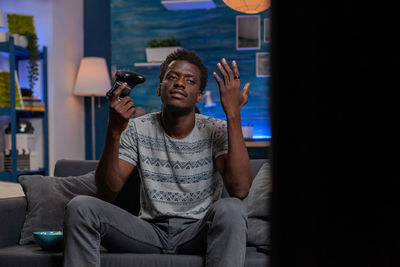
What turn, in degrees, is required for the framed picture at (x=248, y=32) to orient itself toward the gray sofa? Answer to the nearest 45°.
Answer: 0° — it already faces it

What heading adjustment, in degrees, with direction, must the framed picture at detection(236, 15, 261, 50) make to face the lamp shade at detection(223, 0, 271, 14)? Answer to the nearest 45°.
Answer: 0° — it already faces it

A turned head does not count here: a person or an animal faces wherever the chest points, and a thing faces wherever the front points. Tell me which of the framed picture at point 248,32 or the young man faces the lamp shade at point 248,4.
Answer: the framed picture

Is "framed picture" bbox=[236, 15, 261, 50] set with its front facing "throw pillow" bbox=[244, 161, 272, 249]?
yes

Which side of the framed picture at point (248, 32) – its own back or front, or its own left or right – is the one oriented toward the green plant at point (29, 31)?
right

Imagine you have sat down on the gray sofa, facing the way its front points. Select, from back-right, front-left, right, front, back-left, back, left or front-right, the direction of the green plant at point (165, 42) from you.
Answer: back

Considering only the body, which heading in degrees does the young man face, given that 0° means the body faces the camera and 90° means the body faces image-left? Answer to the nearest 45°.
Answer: approximately 0°
